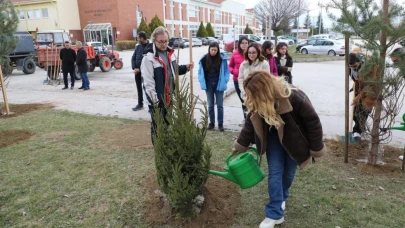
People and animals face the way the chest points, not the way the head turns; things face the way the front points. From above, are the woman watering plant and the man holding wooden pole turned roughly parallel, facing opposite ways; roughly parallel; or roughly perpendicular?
roughly perpendicular

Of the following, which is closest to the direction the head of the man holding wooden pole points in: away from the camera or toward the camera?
toward the camera

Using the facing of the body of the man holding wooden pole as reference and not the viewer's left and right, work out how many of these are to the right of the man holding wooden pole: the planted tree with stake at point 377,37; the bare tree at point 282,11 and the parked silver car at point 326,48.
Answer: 0

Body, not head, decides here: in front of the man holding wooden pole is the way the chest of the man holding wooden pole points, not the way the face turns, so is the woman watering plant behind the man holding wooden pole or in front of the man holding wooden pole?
in front

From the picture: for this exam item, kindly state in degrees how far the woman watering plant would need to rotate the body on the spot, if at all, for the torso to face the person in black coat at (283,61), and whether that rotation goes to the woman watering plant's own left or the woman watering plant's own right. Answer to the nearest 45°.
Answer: approximately 135° to the woman watering plant's own right

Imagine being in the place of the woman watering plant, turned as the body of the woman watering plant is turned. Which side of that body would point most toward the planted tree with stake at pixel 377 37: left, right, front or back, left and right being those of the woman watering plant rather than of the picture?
back

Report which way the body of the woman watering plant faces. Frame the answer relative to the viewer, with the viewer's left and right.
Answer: facing the viewer and to the left of the viewer

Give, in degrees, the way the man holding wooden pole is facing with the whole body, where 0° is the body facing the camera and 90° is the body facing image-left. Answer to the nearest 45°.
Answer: approximately 315°

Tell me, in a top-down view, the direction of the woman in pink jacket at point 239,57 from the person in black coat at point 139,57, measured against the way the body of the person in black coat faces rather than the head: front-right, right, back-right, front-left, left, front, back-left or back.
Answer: back-left

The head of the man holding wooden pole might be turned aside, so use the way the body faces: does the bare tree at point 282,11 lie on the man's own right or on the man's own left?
on the man's own left
